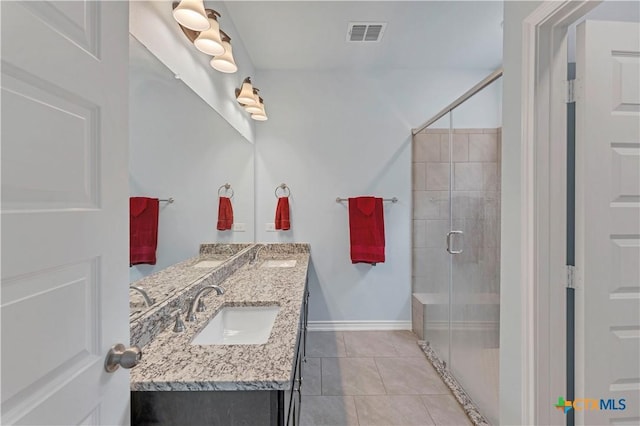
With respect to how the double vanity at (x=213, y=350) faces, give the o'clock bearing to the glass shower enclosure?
The glass shower enclosure is roughly at 11 o'clock from the double vanity.

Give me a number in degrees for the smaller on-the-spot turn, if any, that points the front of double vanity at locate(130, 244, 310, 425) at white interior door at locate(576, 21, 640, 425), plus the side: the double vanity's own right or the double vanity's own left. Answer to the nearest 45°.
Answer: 0° — it already faces it

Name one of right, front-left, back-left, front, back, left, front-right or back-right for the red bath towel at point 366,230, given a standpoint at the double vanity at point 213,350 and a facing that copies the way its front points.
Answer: front-left

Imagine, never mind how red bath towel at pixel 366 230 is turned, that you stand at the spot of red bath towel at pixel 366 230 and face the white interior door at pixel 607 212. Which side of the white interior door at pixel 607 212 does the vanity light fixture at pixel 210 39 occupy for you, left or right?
right

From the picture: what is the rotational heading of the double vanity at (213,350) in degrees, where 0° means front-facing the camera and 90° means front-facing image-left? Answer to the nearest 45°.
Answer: approximately 270°

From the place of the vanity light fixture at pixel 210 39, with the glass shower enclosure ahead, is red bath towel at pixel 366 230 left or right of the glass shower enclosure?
left

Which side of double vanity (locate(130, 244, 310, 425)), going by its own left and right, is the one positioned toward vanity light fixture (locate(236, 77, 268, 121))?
left

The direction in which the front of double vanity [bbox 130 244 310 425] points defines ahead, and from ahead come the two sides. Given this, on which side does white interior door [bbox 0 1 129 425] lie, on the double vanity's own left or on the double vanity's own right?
on the double vanity's own right

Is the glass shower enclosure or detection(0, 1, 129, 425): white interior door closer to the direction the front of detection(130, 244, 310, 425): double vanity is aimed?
the glass shower enclosure
